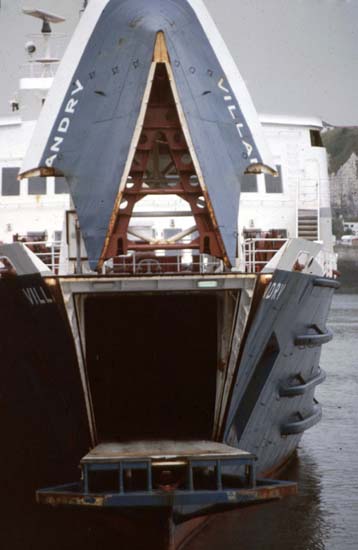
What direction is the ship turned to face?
toward the camera
